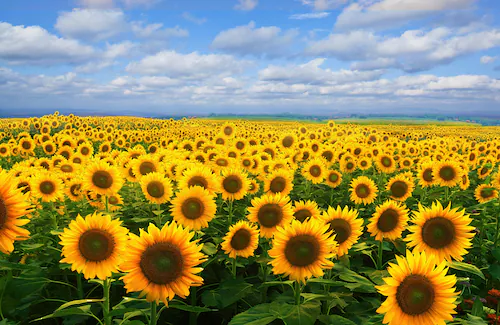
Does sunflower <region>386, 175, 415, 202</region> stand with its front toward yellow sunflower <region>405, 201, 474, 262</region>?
yes

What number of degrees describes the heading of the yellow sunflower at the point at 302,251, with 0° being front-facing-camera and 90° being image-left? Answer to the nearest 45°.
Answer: approximately 0°

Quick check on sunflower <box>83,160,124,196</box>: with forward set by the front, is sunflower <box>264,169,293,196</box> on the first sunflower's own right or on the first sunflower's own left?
on the first sunflower's own left

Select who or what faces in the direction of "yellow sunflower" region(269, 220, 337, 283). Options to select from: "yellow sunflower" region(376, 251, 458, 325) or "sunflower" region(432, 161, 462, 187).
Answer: the sunflower

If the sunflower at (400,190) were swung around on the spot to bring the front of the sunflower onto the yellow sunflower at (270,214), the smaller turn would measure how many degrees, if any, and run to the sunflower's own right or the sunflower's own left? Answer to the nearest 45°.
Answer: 0° — it already faces it

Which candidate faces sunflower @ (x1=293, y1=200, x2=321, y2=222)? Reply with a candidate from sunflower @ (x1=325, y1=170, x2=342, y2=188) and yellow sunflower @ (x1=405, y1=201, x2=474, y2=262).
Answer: sunflower @ (x1=325, y1=170, x2=342, y2=188)

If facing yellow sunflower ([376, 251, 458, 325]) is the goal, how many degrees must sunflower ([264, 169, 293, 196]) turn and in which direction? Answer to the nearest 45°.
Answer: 0° — it already faces it

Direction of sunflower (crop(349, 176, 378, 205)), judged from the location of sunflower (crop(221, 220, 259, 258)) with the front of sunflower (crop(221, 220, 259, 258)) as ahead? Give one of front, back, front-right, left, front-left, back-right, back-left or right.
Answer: back-left

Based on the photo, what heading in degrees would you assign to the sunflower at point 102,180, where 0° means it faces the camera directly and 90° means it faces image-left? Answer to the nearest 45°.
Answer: approximately 0°

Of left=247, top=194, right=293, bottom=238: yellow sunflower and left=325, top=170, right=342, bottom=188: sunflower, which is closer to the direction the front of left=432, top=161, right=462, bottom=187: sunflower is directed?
the yellow sunflower

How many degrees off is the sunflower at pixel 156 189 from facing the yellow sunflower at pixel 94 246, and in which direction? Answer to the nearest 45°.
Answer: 0° — it already faces it

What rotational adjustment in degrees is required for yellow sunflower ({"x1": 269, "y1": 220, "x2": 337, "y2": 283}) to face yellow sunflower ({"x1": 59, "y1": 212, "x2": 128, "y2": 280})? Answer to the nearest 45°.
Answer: approximately 90° to its right

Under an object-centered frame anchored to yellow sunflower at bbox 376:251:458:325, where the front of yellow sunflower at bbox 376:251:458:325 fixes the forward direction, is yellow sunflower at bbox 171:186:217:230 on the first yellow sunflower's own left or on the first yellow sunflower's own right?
on the first yellow sunflower's own right
